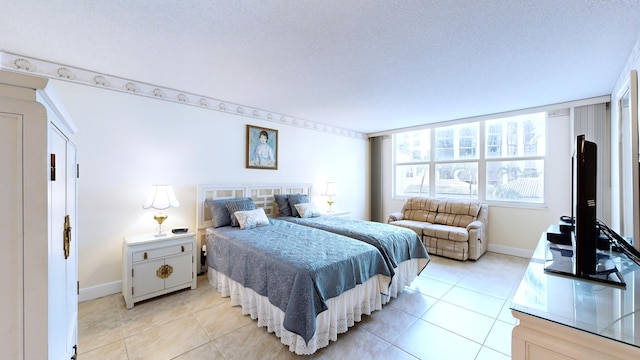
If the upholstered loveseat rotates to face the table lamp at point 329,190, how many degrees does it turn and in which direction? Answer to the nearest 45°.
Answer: approximately 45° to its right

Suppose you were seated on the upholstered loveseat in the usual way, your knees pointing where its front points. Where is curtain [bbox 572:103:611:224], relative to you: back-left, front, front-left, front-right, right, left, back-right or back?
back-left

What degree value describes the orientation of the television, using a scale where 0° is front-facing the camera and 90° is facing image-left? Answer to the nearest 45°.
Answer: approximately 90°

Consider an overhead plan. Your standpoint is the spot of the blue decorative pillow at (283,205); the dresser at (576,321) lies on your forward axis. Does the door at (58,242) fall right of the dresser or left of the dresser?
right

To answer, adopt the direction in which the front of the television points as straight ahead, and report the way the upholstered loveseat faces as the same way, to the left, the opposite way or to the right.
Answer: to the left

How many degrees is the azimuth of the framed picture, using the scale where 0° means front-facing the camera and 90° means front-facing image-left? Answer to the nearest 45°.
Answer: approximately 315°

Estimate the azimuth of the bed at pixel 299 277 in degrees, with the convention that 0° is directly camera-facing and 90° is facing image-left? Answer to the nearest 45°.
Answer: approximately 315°

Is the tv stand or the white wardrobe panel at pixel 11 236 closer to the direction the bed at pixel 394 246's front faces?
the tv stand
